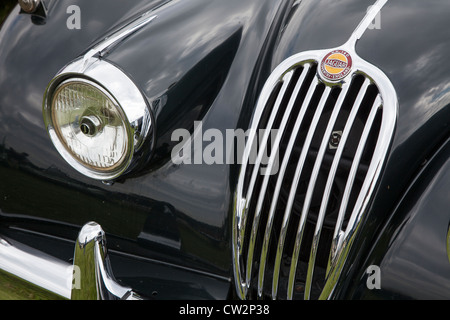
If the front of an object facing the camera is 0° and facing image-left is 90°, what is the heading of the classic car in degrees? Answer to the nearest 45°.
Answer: approximately 45°
